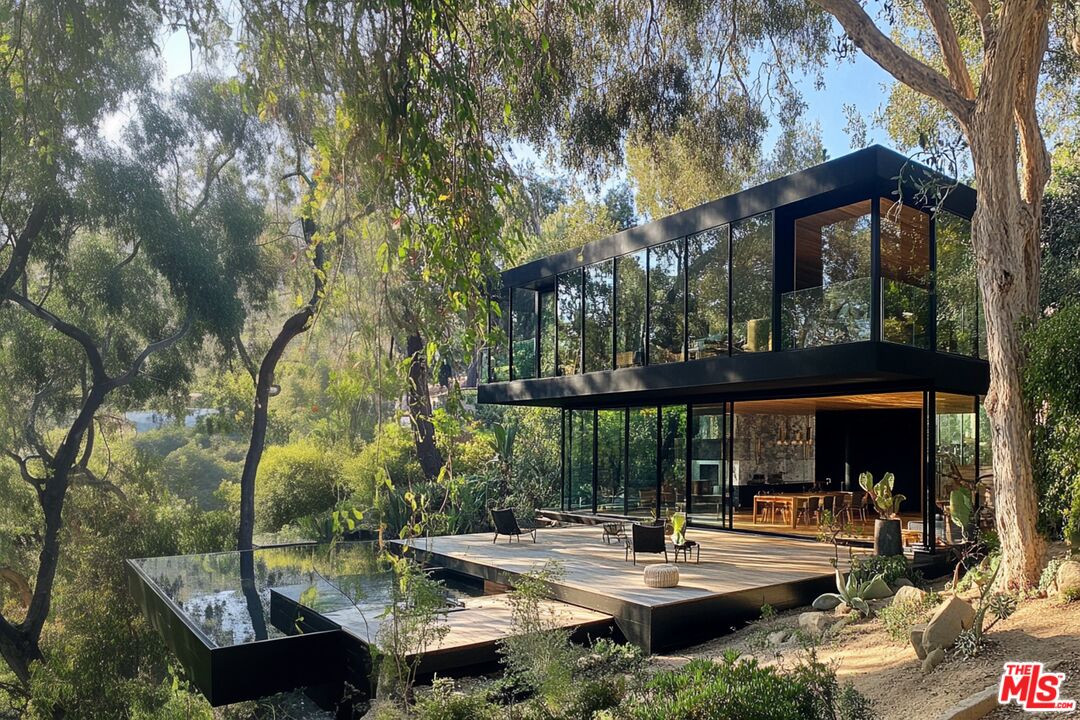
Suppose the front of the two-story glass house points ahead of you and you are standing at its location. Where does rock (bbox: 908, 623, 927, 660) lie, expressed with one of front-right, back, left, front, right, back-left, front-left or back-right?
front-left

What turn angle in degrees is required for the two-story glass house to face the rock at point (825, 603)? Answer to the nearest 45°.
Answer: approximately 45° to its left

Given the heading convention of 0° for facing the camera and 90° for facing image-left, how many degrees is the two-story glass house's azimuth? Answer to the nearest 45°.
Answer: approximately 45°

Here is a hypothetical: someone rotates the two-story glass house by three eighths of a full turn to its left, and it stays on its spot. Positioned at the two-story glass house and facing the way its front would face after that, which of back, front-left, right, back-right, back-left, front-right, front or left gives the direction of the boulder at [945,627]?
right

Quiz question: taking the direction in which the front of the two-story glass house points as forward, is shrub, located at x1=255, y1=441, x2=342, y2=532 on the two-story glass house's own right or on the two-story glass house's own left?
on the two-story glass house's own right

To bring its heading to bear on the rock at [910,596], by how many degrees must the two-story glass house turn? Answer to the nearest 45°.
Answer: approximately 45° to its left

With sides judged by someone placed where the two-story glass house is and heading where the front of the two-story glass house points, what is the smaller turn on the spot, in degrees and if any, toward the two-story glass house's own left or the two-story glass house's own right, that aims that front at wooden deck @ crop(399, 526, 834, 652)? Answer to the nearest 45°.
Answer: approximately 45° to the two-story glass house's own left

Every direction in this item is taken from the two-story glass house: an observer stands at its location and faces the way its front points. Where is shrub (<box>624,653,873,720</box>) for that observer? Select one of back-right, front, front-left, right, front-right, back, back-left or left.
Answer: front-left

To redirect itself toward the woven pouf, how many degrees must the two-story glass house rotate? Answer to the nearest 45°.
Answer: approximately 45° to its left

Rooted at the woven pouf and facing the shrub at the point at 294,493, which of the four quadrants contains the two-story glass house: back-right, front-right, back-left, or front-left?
front-right
